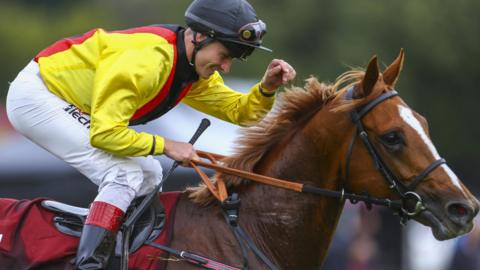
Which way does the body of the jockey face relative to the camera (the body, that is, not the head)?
to the viewer's right

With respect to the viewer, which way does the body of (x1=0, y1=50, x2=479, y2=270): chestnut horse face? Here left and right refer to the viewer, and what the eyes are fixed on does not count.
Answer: facing to the right of the viewer

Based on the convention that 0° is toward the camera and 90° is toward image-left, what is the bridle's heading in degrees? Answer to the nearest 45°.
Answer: approximately 270°

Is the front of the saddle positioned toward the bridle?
yes

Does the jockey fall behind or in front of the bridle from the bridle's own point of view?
behind

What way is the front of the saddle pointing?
to the viewer's right

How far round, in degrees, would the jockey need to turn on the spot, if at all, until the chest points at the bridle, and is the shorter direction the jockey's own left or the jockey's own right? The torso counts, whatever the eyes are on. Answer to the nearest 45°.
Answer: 0° — they already face it
